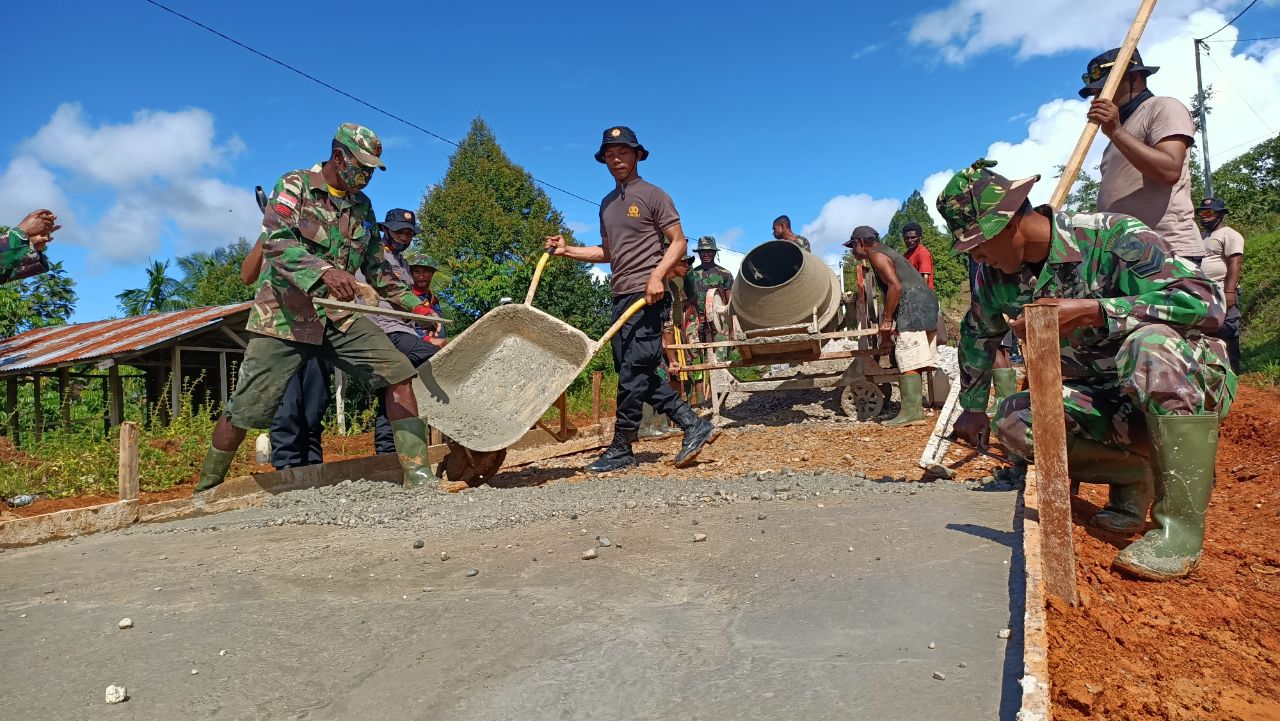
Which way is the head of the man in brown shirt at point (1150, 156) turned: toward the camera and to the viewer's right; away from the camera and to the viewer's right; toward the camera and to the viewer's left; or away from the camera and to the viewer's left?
toward the camera and to the viewer's left

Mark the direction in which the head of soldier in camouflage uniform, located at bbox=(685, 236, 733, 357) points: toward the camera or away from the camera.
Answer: toward the camera

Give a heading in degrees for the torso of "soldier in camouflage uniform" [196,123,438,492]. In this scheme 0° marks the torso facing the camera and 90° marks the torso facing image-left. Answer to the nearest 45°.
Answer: approximately 315°

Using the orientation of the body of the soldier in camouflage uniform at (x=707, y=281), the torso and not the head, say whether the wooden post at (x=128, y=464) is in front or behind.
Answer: in front

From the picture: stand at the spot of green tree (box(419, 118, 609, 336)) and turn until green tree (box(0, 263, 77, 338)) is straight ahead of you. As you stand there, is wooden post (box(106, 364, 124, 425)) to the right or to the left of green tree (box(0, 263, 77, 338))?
left

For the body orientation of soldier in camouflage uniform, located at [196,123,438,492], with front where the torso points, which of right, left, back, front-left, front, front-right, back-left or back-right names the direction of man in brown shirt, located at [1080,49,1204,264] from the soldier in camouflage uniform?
front

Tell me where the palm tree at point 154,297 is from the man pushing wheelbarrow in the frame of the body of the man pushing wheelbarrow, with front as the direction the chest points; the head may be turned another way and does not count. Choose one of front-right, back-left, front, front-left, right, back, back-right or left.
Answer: right

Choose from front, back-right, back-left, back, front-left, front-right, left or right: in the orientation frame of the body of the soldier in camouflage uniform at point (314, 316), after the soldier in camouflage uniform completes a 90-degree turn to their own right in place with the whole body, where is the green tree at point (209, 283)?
back-right

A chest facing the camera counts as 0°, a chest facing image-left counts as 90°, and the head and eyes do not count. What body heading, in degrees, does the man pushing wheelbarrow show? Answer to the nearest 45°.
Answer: approximately 45°

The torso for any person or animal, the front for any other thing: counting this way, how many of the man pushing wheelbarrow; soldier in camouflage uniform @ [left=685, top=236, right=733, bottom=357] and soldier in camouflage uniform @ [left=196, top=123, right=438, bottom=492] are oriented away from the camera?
0

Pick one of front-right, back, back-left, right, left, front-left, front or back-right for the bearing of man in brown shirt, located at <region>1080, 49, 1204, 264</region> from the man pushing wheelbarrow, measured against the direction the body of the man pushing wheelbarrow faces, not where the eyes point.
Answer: left

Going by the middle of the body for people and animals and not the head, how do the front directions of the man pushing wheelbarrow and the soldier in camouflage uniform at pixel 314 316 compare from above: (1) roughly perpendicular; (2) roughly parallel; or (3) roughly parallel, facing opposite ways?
roughly perpendicular

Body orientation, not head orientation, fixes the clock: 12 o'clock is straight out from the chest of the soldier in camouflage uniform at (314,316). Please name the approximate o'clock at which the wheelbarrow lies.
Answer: The wheelbarrow is roughly at 10 o'clock from the soldier in camouflage uniform.

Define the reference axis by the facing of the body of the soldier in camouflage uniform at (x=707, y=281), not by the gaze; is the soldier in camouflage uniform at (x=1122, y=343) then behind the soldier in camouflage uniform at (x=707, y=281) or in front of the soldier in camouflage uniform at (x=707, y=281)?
in front

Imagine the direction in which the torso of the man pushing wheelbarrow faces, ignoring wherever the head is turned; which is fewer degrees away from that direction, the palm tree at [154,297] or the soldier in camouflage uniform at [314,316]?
the soldier in camouflage uniform

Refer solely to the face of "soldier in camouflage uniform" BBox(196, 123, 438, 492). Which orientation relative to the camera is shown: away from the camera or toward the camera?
toward the camera

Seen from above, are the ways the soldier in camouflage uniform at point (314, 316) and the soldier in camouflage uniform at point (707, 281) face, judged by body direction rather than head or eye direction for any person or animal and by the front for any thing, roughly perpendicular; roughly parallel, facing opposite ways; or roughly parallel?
roughly perpendicular

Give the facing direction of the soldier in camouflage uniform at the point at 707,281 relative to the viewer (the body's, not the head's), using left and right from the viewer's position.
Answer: facing the viewer
